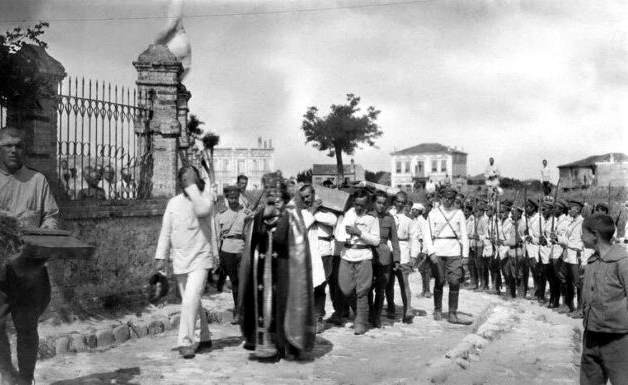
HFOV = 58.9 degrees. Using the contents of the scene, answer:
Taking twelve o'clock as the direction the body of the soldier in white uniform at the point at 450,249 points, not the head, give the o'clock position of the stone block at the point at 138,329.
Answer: The stone block is roughly at 2 o'clock from the soldier in white uniform.

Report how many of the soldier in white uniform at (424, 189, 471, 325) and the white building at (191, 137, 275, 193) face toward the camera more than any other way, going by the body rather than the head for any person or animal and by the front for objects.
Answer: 2

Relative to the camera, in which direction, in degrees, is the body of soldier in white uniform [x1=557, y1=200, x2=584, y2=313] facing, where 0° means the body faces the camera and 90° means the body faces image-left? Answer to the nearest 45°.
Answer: approximately 90°

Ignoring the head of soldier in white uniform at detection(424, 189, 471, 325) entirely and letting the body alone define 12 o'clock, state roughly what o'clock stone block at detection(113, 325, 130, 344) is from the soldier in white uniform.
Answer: The stone block is roughly at 2 o'clock from the soldier in white uniform.

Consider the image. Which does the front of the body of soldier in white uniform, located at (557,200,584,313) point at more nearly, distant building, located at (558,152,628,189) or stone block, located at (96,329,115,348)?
the stone block

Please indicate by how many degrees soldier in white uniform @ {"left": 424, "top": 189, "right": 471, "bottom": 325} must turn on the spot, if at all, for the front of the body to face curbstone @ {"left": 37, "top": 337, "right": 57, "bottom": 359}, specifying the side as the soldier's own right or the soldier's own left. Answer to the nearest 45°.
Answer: approximately 45° to the soldier's own right

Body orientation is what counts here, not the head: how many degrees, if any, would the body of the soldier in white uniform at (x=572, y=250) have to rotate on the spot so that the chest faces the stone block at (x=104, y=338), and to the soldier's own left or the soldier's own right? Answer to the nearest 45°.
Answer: approximately 45° to the soldier's own left

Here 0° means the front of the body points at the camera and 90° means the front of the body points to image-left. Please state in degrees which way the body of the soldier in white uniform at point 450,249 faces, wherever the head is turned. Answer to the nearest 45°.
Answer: approximately 0°
